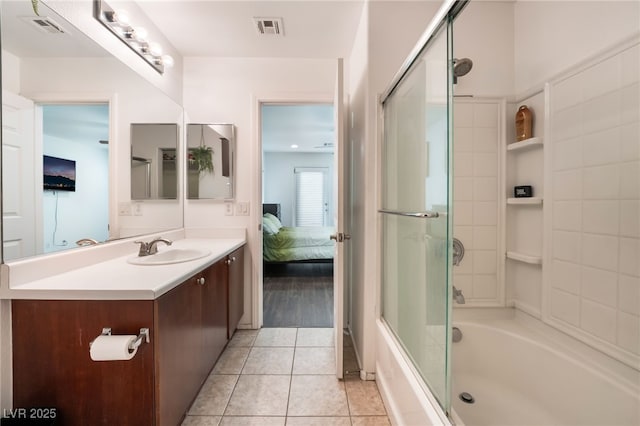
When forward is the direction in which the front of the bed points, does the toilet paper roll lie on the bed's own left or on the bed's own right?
on the bed's own right

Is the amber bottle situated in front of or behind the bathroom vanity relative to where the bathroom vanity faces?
in front

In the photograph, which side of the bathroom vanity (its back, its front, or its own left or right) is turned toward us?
right

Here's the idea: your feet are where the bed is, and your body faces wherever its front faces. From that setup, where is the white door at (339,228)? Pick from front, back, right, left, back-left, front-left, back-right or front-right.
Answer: right

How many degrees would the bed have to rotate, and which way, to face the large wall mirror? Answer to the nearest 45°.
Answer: approximately 90° to its right

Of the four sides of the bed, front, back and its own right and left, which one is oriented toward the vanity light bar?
right

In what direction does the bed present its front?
to the viewer's right
